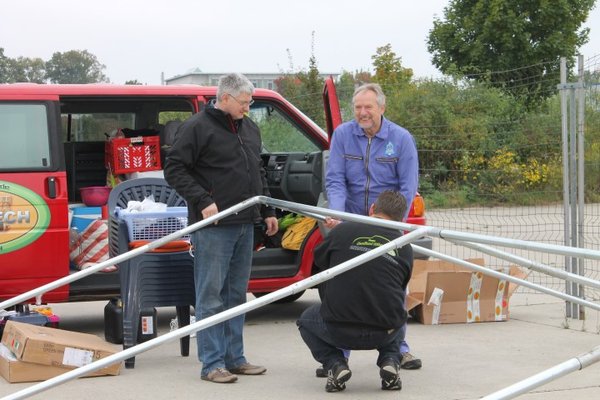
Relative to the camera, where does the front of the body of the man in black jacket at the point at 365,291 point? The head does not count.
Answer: away from the camera

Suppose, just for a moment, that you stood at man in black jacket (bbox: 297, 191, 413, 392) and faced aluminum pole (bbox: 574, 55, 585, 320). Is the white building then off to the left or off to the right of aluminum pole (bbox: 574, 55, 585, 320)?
left

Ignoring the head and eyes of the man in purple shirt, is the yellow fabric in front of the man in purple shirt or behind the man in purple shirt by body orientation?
behind

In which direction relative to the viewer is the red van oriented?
to the viewer's right

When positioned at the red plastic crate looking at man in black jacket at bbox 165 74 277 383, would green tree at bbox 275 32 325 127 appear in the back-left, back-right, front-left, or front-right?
back-left

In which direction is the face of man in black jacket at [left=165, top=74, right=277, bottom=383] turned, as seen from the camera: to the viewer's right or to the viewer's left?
to the viewer's right

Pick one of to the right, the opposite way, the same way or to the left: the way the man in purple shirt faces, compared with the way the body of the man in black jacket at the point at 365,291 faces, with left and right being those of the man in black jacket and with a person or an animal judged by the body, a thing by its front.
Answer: the opposite way

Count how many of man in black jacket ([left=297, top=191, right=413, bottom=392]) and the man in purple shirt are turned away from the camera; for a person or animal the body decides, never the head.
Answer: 1

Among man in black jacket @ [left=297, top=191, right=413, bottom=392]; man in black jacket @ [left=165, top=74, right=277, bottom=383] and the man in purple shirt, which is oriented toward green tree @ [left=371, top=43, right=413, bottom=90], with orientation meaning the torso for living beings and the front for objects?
man in black jacket @ [left=297, top=191, right=413, bottom=392]

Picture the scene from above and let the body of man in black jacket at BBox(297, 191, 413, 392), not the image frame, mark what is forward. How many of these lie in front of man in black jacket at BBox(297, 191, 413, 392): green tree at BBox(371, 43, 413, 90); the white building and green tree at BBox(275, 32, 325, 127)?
3

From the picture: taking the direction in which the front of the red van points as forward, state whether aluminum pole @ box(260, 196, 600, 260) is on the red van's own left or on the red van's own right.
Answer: on the red van's own right
